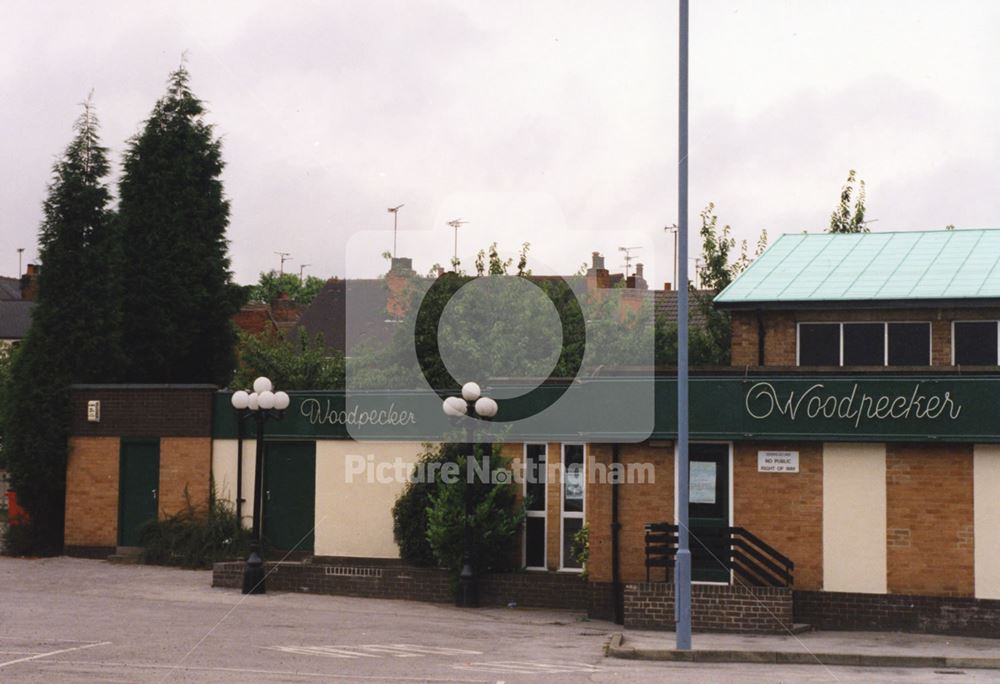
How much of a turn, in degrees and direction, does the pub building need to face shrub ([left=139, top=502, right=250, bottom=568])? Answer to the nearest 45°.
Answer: approximately 135° to its right

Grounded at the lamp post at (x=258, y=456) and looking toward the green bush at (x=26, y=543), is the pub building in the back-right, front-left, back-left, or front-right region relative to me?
back-right

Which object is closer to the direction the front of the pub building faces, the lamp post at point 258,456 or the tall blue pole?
the tall blue pole

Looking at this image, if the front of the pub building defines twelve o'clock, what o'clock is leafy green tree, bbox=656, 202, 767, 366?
The leafy green tree is roughly at 6 o'clock from the pub building.

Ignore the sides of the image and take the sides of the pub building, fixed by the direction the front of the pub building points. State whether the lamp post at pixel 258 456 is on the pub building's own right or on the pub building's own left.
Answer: on the pub building's own right

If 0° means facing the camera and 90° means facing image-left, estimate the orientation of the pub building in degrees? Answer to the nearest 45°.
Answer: approximately 0°

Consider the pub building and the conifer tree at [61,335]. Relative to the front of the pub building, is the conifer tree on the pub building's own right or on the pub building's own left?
on the pub building's own right

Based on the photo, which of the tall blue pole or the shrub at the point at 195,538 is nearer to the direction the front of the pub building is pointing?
the tall blue pole

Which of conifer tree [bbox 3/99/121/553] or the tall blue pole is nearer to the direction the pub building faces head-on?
the tall blue pole
